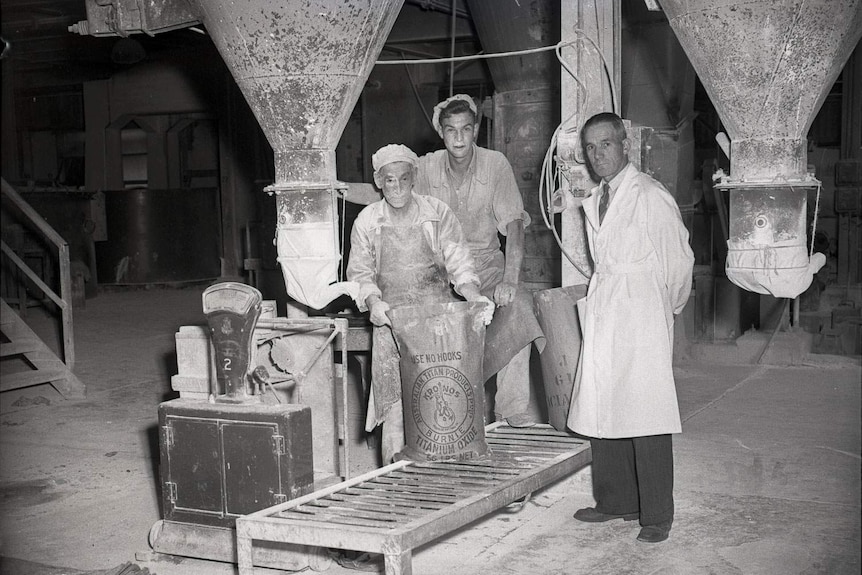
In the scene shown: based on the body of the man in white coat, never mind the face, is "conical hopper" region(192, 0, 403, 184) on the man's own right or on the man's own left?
on the man's own right

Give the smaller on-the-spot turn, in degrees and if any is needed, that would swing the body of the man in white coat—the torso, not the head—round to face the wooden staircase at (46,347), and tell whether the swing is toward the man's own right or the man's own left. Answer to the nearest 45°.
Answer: approximately 90° to the man's own right

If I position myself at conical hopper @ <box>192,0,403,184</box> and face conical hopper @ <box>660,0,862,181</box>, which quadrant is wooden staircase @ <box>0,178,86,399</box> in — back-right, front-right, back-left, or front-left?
back-left

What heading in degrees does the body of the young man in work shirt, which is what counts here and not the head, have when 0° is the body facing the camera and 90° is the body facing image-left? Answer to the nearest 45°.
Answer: approximately 0°

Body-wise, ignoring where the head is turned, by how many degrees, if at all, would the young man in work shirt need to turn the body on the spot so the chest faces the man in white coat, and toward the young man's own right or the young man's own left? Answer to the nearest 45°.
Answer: approximately 45° to the young man's own left

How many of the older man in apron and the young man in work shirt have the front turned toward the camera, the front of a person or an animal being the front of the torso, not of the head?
2
